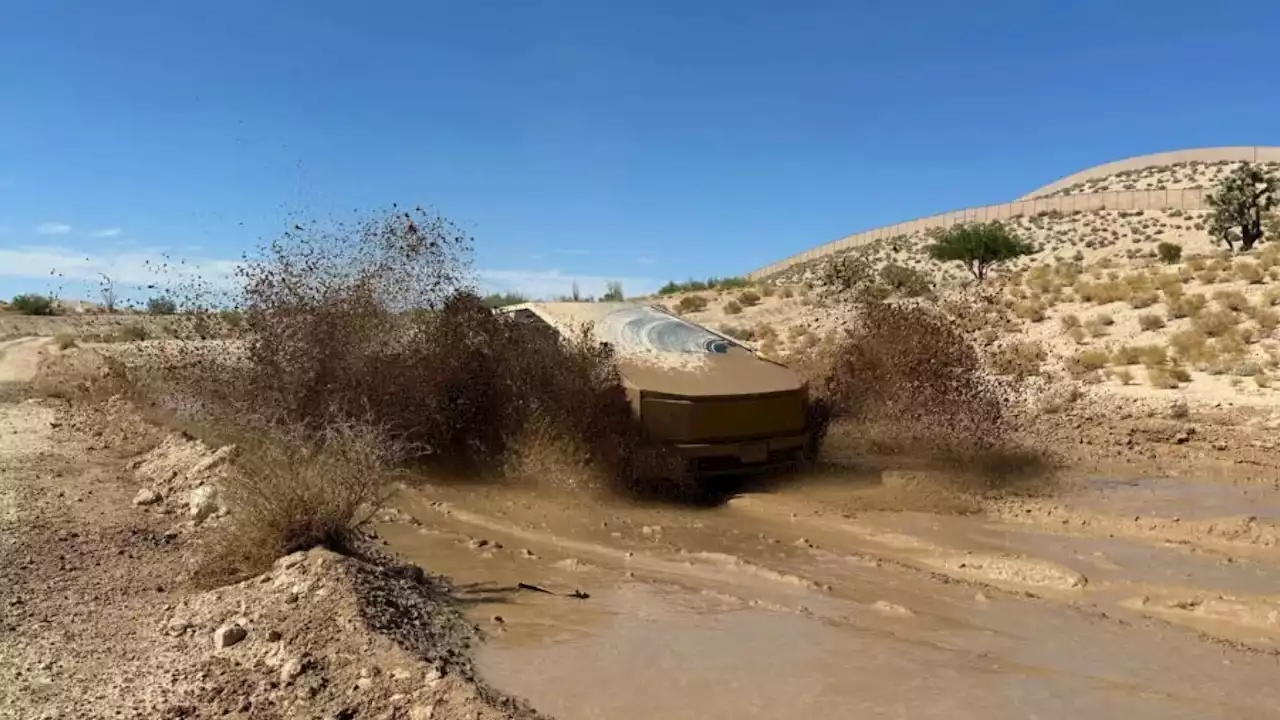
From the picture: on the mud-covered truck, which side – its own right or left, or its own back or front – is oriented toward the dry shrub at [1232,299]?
left

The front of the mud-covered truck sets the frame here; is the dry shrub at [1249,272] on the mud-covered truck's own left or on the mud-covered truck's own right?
on the mud-covered truck's own left

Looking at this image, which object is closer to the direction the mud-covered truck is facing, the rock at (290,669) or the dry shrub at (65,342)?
the rock

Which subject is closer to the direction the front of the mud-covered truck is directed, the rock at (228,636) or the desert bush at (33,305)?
the rock

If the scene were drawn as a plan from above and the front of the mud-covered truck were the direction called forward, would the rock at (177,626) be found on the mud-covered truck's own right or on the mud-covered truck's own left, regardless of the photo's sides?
on the mud-covered truck's own right

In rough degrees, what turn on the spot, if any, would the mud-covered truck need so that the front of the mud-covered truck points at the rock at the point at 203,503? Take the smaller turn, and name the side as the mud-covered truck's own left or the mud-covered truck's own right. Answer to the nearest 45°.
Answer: approximately 45° to the mud-covered truck's own right

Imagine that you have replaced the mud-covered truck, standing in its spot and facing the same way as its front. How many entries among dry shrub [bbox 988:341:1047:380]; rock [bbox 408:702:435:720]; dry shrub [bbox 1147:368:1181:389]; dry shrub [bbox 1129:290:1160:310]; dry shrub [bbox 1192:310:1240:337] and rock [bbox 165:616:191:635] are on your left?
4

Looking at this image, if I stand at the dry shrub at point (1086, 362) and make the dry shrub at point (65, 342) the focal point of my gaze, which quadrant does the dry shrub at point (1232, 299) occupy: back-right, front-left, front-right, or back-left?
back-right

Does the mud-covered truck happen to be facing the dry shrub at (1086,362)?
no

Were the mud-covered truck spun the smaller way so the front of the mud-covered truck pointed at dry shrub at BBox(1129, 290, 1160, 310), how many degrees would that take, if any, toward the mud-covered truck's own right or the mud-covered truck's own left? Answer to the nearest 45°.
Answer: approximately 90° to the mud-covered truck's own left

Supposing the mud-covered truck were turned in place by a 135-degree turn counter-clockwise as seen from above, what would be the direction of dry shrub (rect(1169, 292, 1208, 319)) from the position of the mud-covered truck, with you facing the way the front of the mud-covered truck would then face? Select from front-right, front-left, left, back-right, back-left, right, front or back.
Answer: front-right

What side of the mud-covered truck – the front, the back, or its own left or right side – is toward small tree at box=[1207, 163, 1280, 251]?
left

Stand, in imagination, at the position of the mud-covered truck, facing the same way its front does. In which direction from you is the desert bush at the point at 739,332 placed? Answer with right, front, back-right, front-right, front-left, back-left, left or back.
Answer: back-left

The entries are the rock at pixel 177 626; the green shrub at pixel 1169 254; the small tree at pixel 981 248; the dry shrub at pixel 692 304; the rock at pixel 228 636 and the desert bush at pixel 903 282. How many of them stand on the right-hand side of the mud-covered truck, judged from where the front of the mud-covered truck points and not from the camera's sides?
2

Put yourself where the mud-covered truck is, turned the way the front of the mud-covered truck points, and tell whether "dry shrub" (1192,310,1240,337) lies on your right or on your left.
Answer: on your left

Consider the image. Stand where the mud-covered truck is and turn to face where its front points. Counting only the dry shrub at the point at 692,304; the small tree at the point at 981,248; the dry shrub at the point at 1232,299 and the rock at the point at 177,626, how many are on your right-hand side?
1
